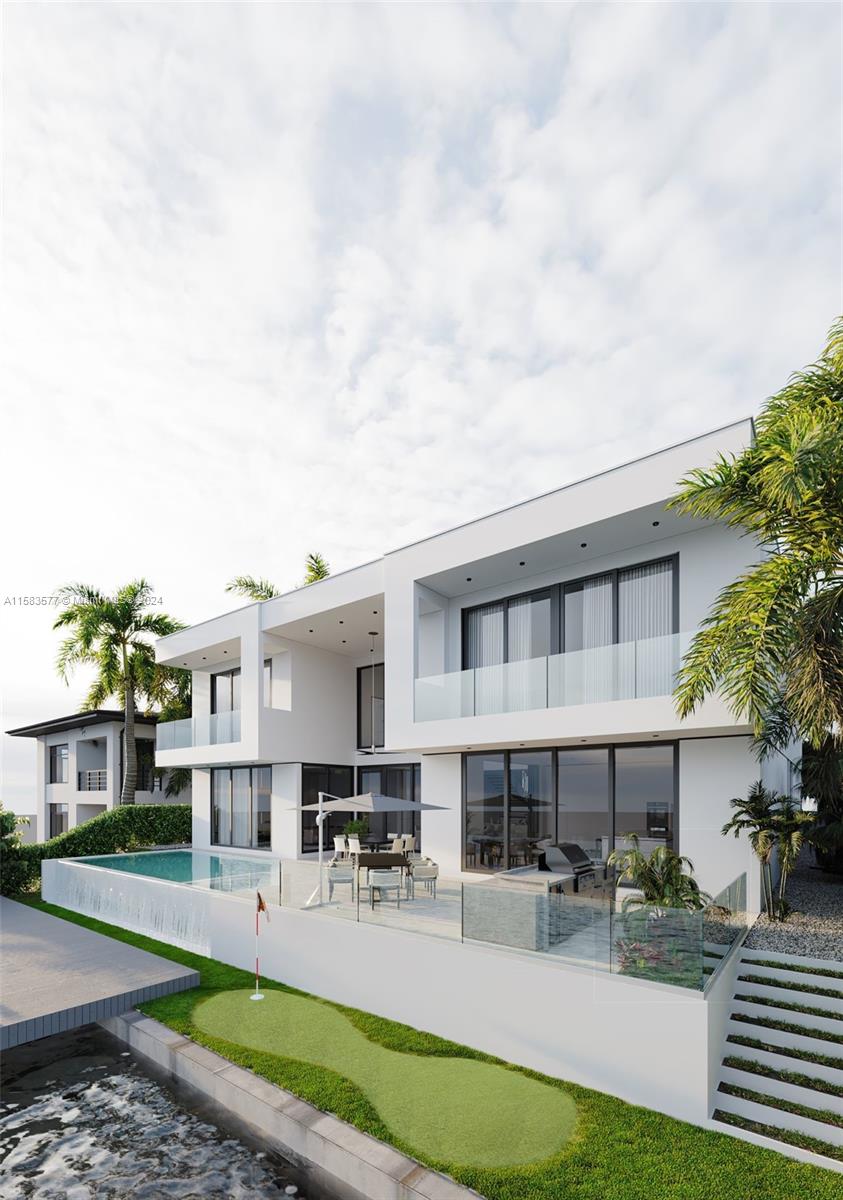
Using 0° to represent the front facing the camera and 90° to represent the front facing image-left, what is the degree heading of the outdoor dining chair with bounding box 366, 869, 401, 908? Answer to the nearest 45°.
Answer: approximately 180°

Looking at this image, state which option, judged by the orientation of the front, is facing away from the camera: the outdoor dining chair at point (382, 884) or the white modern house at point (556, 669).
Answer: the outdoor dining chair

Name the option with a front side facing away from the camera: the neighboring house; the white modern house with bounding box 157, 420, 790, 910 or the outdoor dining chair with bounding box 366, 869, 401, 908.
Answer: the outdoor dining chair

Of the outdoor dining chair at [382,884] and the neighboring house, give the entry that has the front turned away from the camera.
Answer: the outdoor dining chair

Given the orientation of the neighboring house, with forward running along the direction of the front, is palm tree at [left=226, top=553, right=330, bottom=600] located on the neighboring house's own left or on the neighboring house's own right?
on the neighboring house's own left

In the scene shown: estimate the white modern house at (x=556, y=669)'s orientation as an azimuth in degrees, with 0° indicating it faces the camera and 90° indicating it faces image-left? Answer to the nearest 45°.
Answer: approximately 45°

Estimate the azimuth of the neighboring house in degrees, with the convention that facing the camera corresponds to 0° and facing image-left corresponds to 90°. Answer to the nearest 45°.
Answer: approximately 45°
